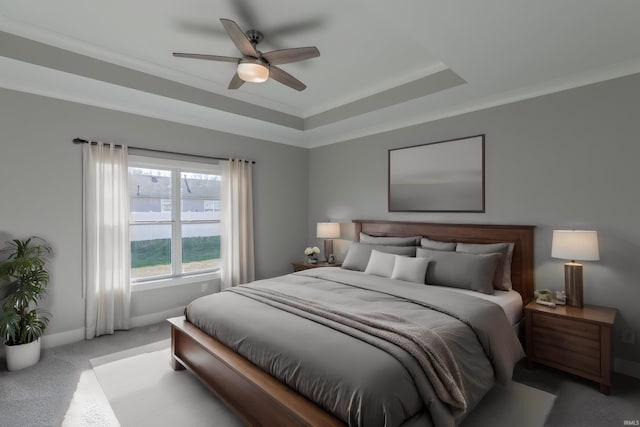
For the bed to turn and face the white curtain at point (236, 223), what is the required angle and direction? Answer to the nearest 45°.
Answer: approximately 90° to its right

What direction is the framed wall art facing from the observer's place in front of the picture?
facing the viewer and to the left of the viewer

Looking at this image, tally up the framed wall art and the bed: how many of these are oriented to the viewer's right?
0

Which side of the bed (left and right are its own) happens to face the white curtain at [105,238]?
right

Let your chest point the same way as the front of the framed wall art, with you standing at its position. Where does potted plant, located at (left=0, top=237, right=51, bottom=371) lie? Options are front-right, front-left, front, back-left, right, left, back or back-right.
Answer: front

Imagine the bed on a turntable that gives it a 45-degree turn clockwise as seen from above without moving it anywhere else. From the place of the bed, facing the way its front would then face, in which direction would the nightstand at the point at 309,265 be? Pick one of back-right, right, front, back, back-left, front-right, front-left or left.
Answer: right

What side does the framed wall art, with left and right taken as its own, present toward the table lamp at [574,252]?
left

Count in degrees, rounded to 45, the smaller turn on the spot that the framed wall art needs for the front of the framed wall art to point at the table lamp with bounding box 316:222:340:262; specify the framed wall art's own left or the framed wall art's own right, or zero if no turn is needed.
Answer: approximately 45° to the framed wall art's own right

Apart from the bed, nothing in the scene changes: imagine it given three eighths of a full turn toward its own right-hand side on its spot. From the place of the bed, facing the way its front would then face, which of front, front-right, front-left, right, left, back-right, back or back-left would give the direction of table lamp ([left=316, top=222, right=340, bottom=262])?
front
